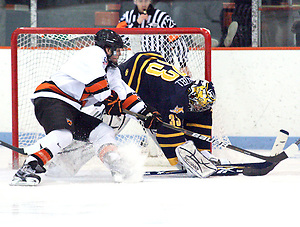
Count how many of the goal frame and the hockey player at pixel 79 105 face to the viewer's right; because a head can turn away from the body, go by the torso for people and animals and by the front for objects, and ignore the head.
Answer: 1

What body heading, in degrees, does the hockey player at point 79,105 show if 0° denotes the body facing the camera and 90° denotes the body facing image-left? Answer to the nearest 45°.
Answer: approximately 270°

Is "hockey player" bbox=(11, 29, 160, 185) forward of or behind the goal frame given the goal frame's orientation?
forward

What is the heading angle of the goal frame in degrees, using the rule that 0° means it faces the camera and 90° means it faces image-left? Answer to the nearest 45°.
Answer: approximately 0°

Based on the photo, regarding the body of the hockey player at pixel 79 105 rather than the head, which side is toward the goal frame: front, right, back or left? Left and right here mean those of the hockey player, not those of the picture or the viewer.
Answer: left

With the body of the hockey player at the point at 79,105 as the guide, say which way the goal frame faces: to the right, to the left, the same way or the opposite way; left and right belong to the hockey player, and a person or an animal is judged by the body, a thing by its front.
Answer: to the right
